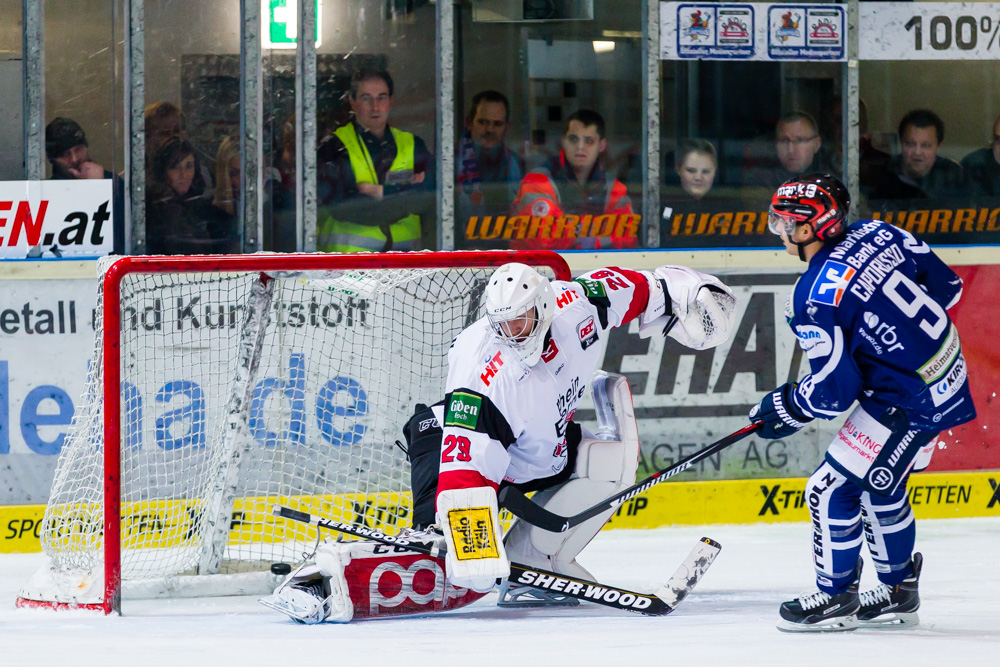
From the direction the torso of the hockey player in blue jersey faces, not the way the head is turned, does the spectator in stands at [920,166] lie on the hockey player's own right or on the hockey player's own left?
on the hockey player's own right

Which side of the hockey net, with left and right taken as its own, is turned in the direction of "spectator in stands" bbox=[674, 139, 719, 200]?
left

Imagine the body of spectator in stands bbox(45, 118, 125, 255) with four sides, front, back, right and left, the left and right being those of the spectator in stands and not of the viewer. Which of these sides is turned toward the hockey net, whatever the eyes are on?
front

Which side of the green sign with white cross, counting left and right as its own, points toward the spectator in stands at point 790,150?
left

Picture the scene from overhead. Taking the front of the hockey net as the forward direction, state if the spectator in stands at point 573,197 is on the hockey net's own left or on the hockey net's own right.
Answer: on the hockey net's own left
